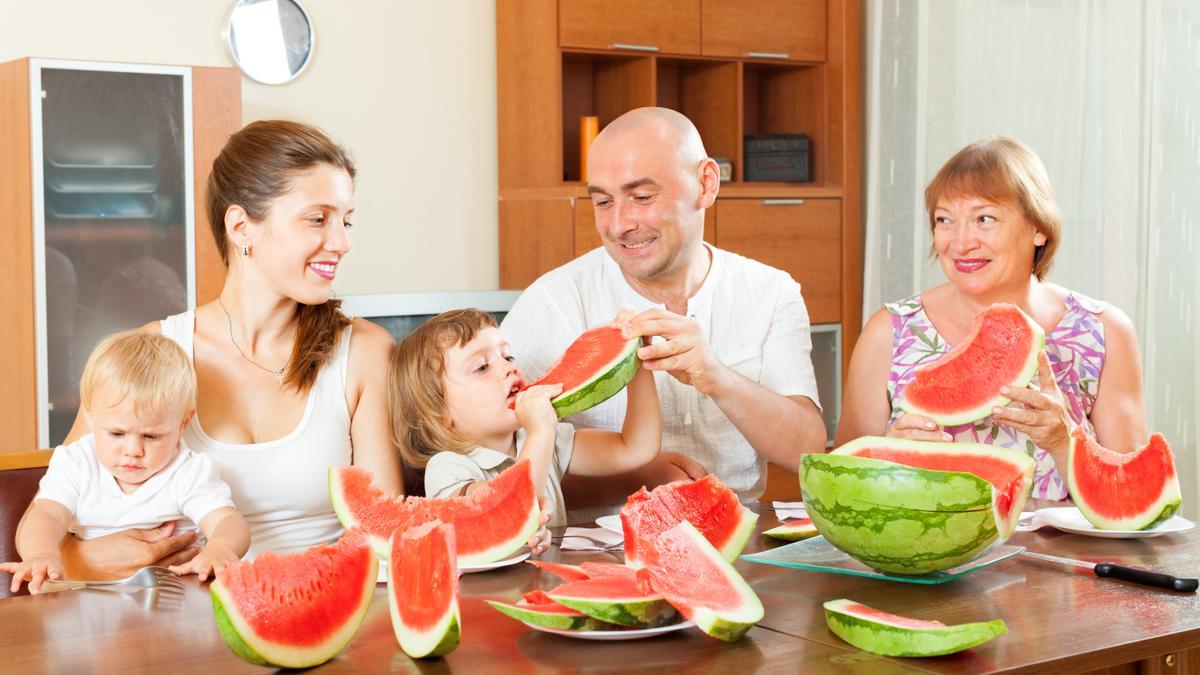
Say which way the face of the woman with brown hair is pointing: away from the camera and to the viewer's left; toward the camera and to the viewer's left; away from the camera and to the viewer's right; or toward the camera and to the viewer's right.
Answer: toward the camera and to the viewer's right

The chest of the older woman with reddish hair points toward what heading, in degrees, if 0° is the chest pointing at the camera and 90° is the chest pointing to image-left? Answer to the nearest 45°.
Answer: approximately 0°

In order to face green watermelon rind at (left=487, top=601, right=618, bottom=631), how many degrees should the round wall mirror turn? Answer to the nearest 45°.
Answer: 0° — it already faces it

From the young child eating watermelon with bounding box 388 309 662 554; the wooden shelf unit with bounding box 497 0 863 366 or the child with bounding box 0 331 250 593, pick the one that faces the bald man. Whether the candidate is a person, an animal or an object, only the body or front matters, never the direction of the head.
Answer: the wooden shelf unit

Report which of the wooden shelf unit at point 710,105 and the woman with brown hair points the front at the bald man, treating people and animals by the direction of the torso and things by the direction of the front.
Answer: the wooden shelf unit
